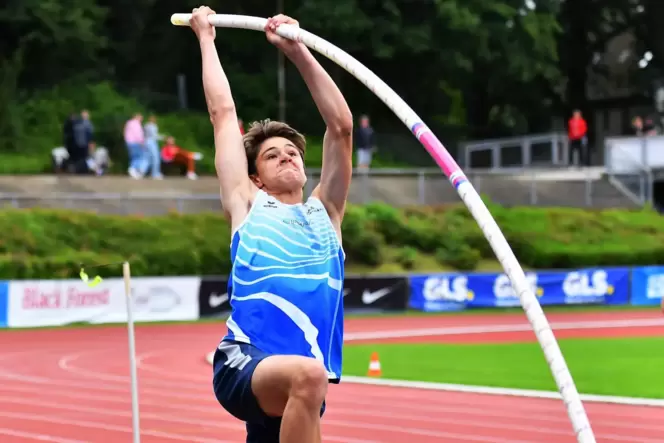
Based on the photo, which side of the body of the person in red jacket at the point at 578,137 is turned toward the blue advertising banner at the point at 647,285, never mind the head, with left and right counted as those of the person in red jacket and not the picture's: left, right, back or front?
front

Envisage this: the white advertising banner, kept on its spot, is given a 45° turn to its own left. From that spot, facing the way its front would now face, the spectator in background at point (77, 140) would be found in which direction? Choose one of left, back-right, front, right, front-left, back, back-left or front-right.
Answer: back-left

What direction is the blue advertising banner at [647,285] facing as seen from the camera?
toward the camera

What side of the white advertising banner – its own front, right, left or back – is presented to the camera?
front

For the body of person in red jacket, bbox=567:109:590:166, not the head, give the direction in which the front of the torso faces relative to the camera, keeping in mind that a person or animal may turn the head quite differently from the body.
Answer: toward the camera

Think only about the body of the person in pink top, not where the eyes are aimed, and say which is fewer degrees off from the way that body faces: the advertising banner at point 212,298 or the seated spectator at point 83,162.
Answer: the advertising banner

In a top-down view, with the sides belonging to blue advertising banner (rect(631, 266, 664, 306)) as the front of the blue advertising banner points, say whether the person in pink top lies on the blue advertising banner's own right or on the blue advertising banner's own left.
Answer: on the blue advertising banner's own right

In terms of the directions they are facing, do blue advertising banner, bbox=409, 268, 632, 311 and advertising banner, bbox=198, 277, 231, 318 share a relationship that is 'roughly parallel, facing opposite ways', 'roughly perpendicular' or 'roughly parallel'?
roughly parallel

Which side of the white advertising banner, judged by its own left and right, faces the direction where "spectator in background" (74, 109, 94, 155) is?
back

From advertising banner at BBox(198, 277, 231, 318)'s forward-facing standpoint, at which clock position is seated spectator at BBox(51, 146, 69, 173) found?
The seated spectator is roughly at 5 o'clock from the advertising banner.

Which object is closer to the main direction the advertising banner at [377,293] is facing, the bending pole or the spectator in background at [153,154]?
the bending pole

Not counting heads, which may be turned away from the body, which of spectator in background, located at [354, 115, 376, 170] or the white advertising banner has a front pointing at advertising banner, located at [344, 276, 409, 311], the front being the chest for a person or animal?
the spectator in background
